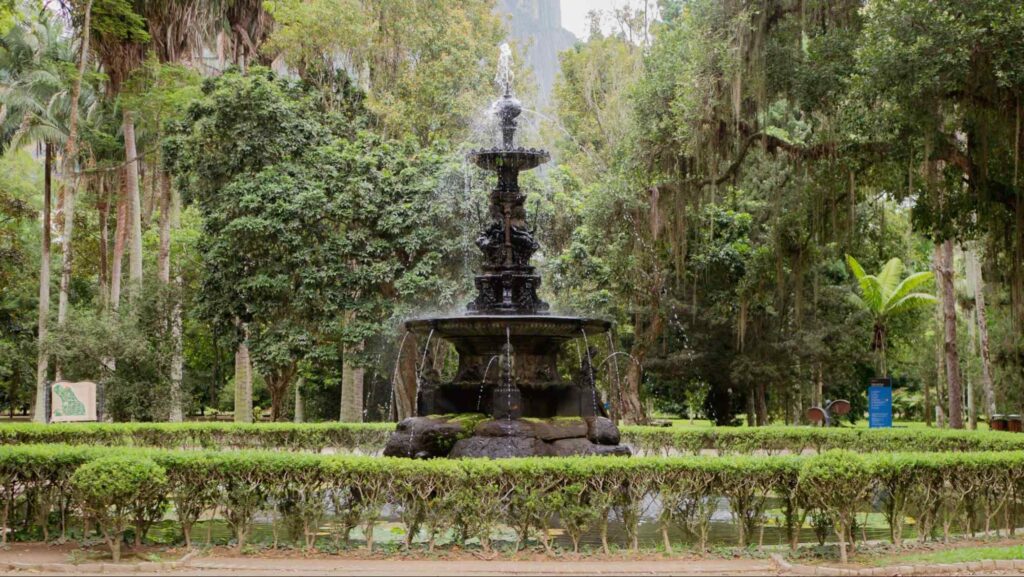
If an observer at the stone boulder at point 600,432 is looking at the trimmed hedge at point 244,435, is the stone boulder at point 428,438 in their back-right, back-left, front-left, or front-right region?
front-left

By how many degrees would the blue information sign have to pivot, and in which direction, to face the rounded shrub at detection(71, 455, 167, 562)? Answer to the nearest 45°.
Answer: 0° — it already faces it

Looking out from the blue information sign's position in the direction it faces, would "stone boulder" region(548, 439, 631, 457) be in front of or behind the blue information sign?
in front

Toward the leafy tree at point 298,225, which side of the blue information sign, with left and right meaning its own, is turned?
right

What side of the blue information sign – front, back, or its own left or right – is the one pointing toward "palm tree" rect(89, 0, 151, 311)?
right

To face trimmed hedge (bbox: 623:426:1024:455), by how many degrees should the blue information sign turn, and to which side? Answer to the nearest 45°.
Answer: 0° — it already faces it

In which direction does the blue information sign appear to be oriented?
toward the camera

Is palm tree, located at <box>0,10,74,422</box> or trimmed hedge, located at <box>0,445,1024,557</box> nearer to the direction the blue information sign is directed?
the trimmed hedge

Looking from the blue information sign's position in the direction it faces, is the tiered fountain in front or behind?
in front

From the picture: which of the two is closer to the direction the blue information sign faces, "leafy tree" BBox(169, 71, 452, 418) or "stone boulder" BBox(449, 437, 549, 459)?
the stone boulder

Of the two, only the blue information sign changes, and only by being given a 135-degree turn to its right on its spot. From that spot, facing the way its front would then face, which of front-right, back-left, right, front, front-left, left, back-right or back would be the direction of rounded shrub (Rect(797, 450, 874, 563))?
back-left

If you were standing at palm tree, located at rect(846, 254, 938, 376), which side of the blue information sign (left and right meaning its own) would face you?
back
